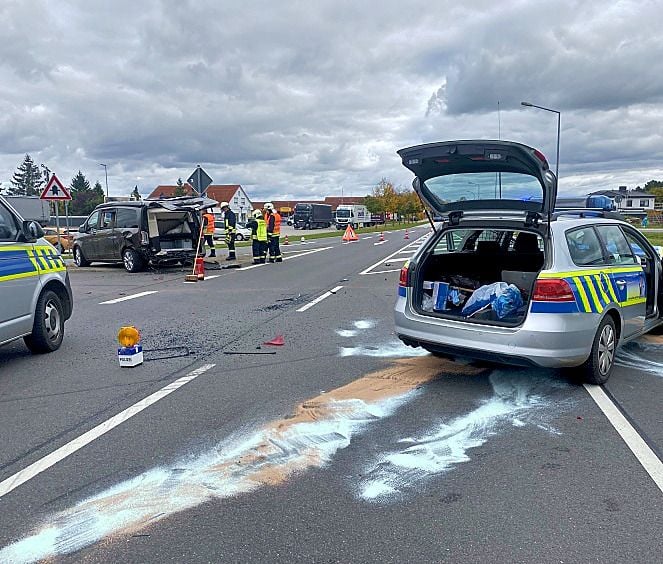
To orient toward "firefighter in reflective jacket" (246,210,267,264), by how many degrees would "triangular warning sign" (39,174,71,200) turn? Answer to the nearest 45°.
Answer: approximately 45° to its left

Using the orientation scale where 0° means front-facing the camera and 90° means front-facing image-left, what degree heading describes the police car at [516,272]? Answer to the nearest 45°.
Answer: approximately 225°

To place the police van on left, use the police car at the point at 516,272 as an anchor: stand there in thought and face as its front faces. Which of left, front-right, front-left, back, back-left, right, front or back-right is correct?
back-left

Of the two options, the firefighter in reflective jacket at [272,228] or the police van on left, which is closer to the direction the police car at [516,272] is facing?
the firefighter in reflective jacket

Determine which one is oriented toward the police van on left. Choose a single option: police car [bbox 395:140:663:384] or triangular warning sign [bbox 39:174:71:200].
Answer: the triangular warning sign

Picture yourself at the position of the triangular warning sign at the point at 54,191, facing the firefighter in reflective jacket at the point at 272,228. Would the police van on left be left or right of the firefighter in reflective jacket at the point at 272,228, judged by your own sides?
right

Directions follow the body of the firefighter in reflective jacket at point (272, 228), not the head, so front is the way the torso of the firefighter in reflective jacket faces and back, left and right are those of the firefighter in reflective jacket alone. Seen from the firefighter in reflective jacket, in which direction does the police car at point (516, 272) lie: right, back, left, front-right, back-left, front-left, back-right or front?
left

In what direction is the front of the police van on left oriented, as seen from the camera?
facing away from the viewer and to the right of the viewer

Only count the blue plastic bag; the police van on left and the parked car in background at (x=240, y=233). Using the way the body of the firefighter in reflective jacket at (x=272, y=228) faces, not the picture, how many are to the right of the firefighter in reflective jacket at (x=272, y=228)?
1

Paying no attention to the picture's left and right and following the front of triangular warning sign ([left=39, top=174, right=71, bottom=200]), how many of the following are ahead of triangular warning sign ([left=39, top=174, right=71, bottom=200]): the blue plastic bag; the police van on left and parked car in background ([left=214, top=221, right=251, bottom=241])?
2
